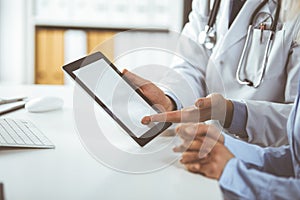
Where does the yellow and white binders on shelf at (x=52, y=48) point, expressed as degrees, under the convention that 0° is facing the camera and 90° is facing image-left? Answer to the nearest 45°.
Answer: approximately 0°

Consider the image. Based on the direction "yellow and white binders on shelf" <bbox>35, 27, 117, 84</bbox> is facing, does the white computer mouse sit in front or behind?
in front

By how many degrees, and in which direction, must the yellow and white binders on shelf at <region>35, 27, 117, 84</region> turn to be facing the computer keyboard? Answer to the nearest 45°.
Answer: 0° — it already faces it
